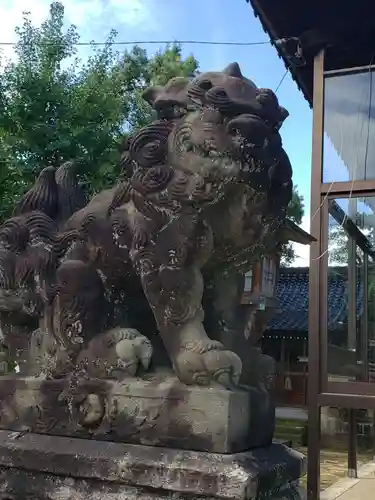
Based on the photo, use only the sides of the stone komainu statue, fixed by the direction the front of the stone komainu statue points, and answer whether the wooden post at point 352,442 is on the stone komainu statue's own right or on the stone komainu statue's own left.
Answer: on the stone komainu statue's own left
